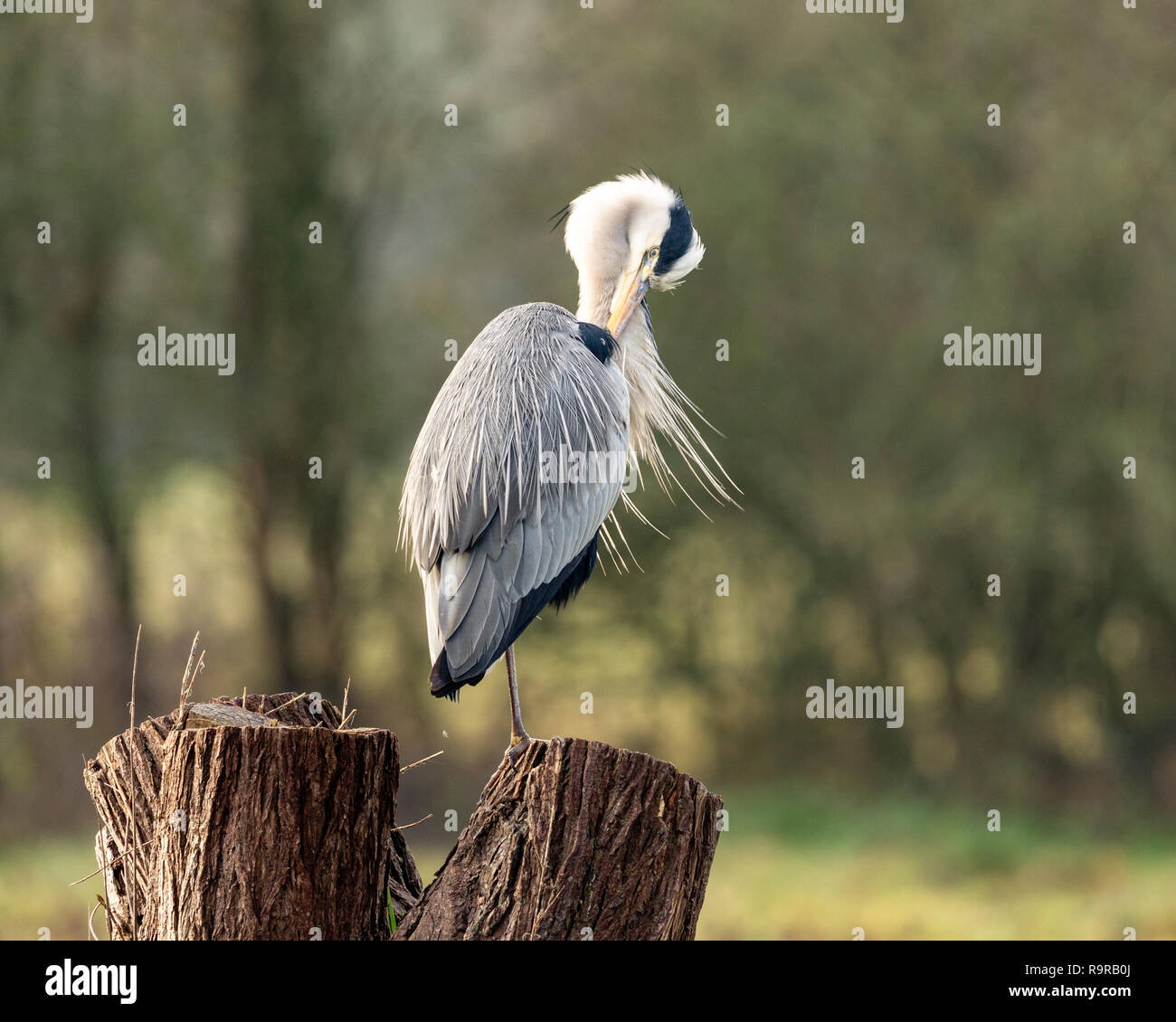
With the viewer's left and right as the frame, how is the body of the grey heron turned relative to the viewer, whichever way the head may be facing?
facing away from the viewer and to the right of the viewer

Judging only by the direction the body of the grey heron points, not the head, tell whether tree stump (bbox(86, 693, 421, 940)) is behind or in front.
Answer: behind
